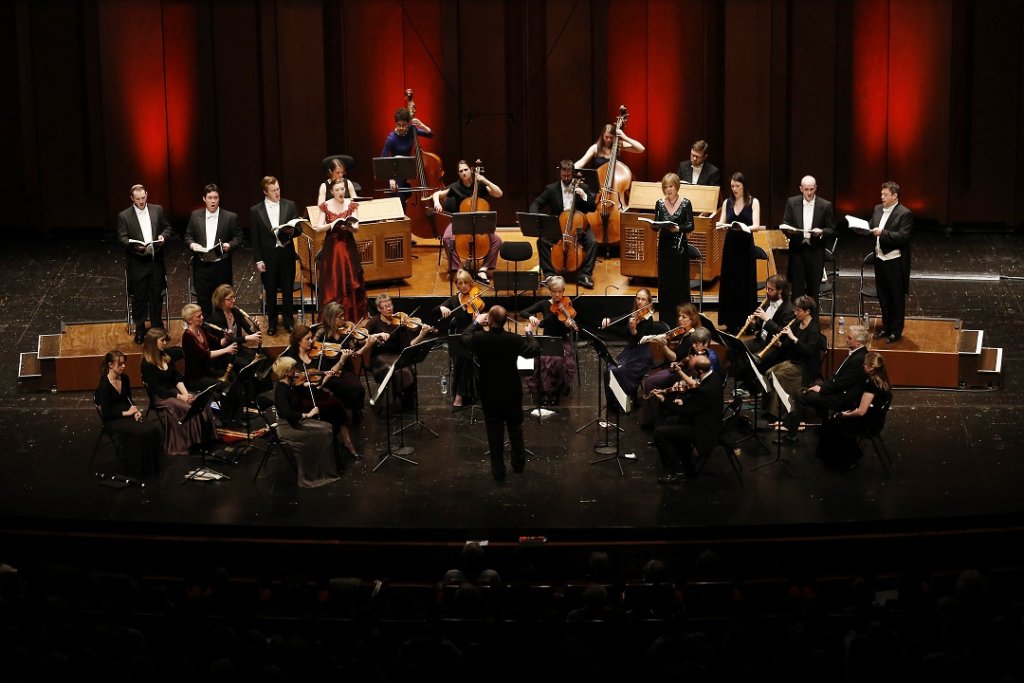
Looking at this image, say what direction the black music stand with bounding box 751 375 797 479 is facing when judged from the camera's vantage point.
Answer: facing to the right of the viewer

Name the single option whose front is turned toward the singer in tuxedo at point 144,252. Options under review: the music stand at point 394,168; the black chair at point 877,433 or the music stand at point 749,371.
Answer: the black chair

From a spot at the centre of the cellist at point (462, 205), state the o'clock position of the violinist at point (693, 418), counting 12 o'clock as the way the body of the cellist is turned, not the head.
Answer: The violinist is roughly at 11 o'clock from the cellist.

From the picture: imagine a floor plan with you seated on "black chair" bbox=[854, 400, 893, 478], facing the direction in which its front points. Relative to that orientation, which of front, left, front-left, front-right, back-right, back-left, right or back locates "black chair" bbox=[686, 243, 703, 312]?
front-right

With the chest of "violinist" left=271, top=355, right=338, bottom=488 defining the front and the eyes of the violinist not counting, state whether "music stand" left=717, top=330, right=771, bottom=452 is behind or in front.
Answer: in front

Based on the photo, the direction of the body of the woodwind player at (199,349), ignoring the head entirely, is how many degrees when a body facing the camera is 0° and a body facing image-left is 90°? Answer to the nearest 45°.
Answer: approximately 315°

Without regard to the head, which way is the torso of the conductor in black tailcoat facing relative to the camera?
away from the camera

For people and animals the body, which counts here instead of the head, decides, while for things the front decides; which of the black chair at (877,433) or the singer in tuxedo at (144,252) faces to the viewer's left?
the black chair

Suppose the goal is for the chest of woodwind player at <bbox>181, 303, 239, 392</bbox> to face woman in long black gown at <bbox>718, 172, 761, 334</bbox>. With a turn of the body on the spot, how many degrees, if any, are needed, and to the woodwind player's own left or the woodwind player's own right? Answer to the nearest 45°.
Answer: approximately 45° to the woodwind player's own left

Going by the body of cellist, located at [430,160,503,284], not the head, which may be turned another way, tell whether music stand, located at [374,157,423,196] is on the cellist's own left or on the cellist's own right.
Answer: on the cellist's own right

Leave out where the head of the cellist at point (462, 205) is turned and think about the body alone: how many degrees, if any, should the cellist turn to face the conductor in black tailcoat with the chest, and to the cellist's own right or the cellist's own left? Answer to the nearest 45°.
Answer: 0° — they already face them

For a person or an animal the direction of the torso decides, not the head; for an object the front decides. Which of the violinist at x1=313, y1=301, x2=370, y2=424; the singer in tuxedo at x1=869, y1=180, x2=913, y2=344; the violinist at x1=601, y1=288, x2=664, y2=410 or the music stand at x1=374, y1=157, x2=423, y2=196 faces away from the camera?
the music stand

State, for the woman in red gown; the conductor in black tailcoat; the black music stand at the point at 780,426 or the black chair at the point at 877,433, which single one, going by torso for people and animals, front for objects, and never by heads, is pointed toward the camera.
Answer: the woman in red gown

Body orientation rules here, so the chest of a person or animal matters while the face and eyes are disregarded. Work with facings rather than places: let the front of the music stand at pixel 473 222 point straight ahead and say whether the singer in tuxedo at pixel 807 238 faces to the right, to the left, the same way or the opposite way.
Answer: the opposite way

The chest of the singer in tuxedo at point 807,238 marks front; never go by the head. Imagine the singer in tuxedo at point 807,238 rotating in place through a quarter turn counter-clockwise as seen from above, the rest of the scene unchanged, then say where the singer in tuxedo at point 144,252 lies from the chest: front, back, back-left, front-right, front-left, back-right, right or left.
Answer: back

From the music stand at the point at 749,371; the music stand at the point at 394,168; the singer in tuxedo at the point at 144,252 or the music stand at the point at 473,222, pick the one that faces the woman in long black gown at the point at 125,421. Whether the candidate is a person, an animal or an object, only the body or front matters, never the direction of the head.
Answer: the singer in tuxedo

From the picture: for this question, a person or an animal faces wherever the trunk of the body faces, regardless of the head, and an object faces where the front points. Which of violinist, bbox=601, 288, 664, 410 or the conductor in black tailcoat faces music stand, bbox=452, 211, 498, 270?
the conductor in black tailcoat

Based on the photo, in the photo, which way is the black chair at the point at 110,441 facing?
to the viewer's right

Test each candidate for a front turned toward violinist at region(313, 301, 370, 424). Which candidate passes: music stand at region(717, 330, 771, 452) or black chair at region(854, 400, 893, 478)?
the black chair

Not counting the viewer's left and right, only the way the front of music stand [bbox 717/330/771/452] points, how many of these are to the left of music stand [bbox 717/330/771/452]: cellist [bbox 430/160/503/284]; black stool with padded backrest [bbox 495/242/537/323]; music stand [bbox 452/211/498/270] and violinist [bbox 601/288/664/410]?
4
